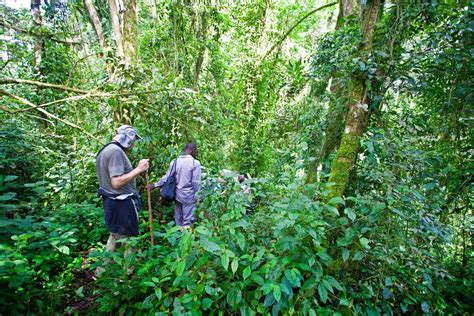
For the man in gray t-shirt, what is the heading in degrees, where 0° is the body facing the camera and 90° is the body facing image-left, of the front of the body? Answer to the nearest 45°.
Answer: approximately 270°

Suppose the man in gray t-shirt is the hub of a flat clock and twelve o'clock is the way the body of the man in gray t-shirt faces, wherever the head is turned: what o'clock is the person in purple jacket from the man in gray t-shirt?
The person in purple jacket is roughly at 11 o'clock from the man in gray t-shirt.

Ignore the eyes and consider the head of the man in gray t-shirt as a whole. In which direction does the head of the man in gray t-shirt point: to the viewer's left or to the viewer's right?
to the viewer's right
